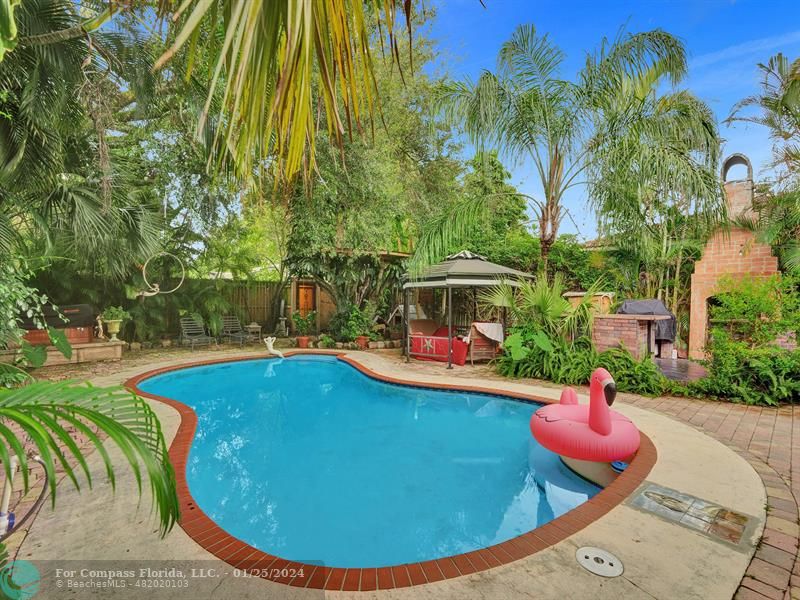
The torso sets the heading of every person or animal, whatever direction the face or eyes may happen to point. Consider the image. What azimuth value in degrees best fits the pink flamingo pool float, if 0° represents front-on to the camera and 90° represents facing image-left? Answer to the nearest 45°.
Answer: approximately 315°

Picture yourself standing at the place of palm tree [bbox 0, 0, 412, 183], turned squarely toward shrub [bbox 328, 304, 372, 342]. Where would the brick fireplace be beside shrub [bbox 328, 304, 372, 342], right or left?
right

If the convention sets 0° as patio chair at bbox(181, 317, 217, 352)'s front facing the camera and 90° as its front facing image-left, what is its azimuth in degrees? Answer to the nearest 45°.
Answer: approximately 315°
